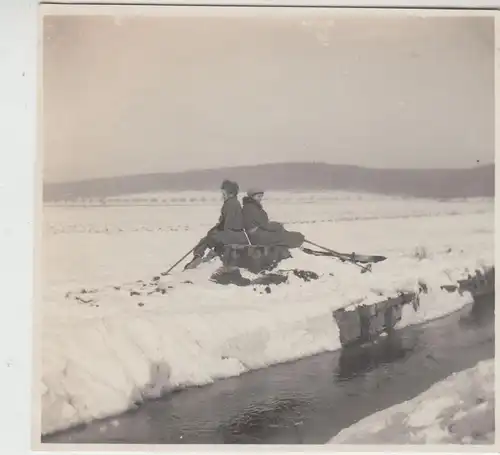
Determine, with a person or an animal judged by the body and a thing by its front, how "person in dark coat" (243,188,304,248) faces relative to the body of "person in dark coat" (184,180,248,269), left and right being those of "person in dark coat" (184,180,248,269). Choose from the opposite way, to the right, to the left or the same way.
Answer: the opposite way

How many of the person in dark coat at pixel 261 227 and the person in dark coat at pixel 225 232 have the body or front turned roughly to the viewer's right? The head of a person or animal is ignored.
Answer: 1

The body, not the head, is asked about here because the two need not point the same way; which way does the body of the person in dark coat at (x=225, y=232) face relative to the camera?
to the viewer's left

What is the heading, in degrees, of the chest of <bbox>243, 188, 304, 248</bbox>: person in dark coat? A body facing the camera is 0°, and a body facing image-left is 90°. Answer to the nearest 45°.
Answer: approximately 270°
